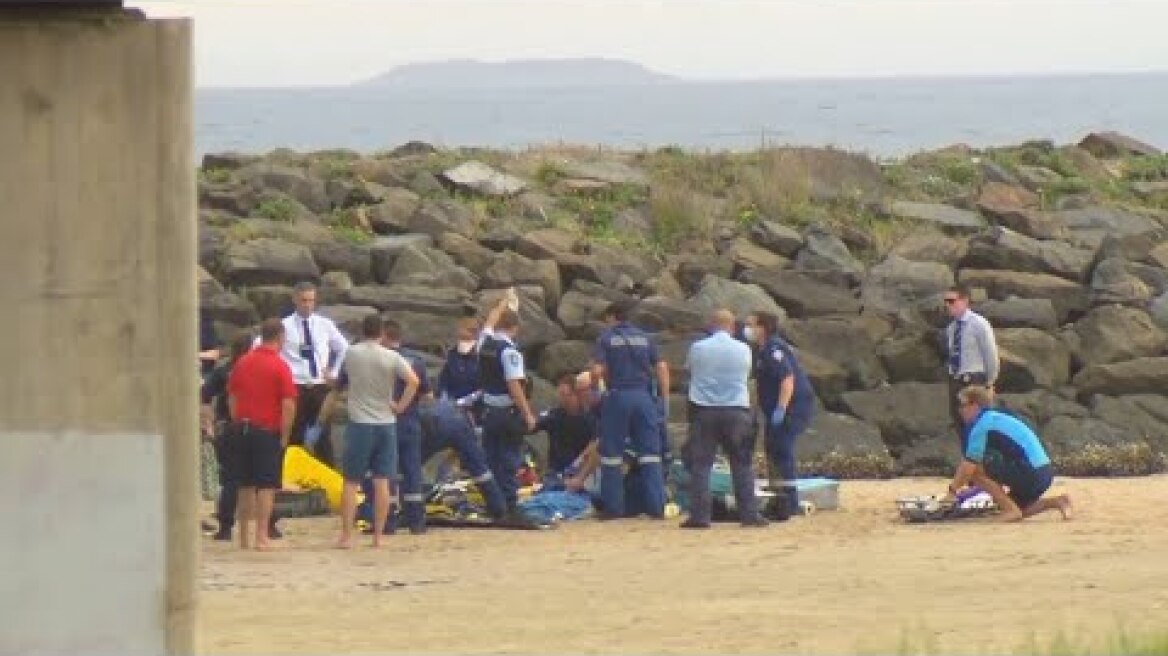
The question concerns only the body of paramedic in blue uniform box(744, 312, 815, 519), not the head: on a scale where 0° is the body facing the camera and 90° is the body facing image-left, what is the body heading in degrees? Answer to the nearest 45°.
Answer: approximately 90°

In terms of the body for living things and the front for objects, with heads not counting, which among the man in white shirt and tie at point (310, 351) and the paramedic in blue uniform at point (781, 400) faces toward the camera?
the man in white shirt and tie

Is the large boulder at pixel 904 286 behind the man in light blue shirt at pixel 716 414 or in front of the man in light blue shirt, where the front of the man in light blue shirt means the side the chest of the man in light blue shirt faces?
in front

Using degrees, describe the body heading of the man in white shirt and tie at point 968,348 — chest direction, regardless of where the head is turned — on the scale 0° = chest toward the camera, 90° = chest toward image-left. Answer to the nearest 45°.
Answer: approximately 45°

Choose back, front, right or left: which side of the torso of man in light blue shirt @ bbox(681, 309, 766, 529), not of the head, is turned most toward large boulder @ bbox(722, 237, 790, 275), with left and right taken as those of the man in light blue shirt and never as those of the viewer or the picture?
front

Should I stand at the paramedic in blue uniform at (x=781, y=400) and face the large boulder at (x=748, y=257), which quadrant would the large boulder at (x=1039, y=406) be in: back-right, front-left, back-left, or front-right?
front-right

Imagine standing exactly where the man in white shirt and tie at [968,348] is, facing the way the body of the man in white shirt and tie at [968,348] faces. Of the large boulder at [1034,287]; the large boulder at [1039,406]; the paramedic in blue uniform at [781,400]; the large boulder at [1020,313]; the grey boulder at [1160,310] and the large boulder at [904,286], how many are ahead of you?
1

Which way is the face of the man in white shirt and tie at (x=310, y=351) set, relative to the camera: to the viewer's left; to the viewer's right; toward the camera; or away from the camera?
toward the camera

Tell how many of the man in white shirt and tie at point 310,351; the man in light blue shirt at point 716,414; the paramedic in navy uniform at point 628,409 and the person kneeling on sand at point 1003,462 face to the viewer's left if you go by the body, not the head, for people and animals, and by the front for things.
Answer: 1

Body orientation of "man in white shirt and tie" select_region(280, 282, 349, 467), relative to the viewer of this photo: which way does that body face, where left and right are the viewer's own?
facing the viewer

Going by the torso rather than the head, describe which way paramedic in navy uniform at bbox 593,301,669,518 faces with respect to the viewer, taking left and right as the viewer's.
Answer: facing away from the viewer

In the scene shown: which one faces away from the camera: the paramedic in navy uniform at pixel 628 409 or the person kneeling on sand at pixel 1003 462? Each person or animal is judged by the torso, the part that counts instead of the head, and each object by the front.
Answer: the paramedic in navy uniform

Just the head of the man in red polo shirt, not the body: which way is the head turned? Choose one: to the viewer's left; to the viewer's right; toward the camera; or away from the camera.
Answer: away from the camera

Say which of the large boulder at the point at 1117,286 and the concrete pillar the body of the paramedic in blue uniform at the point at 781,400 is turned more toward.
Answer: the concrete pillar

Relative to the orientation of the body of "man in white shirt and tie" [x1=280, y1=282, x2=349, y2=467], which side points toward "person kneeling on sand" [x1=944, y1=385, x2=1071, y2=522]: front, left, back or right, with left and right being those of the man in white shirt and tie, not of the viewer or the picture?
left

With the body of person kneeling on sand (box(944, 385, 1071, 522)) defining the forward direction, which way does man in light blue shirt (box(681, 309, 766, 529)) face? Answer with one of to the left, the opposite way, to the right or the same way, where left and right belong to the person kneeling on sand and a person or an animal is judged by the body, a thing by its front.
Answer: to the right
